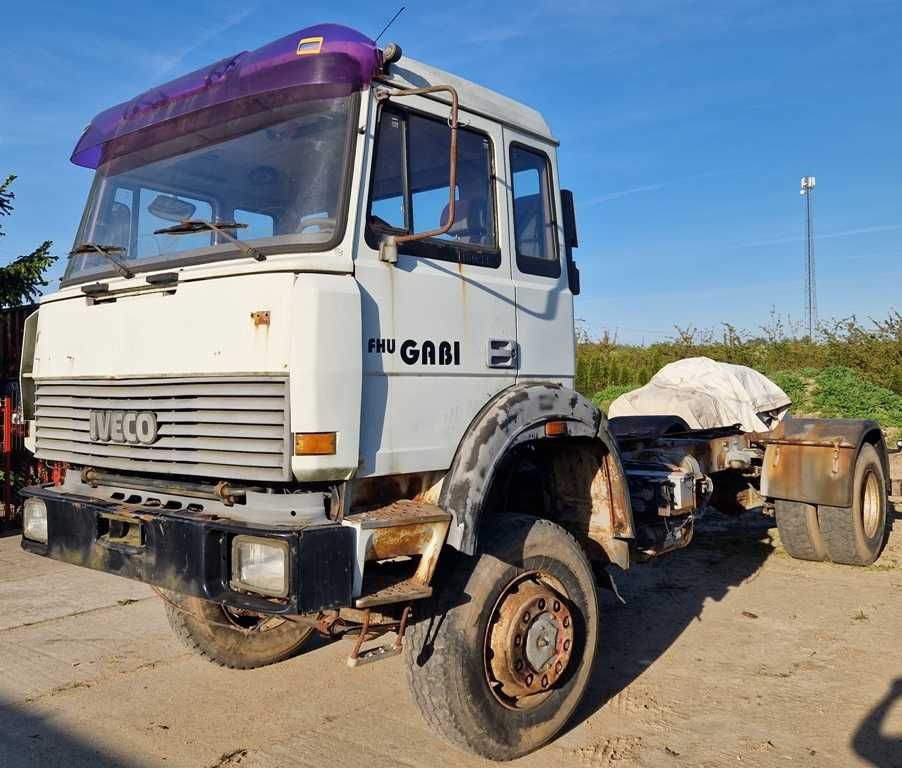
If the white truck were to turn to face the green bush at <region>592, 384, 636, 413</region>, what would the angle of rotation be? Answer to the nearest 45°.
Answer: approximately 135° to its right

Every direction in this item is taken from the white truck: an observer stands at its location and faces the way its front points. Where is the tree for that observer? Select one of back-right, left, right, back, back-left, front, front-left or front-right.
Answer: right

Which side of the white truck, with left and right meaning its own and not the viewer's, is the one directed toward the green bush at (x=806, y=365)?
back

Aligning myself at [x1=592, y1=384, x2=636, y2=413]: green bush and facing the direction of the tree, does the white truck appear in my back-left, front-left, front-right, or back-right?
front-left

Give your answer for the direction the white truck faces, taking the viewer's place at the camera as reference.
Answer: facing the viewer and to the left of the viewer

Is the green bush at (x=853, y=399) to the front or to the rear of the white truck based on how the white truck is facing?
to the rear

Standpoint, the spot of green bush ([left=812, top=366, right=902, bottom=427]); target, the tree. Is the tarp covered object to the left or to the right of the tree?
left

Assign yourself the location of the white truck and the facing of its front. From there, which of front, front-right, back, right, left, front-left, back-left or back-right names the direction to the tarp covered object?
back

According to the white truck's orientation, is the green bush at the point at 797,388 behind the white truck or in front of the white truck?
behind
